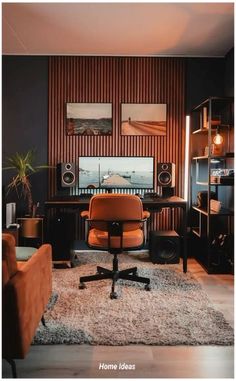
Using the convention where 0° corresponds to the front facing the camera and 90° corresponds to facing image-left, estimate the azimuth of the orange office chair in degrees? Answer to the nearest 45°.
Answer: approximately 180°

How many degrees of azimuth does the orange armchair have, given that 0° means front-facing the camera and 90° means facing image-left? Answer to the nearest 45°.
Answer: approximately 225°

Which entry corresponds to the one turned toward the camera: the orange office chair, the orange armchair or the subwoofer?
the subwoofer

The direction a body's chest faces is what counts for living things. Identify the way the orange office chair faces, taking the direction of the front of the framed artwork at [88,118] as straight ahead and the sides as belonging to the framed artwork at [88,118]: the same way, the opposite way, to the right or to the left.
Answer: the opposite way

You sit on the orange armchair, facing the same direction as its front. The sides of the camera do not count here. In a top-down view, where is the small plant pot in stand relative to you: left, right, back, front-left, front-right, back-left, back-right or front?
front-left

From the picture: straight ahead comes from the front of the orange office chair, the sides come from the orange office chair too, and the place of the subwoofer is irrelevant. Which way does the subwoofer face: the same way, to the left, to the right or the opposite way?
the opposite way

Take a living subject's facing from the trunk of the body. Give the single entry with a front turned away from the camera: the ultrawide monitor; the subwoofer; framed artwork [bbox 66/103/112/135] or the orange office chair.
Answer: the orange office chair

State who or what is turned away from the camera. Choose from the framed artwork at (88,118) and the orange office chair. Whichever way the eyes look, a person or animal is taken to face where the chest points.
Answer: the orange office chair

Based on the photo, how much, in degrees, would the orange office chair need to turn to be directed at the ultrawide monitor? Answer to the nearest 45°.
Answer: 0° — it already faces it

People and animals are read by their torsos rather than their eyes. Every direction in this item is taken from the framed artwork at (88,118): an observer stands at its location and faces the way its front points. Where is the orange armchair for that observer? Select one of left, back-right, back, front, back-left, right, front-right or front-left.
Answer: front

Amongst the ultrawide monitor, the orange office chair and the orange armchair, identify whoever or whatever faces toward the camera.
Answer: the ultrawide monitor
